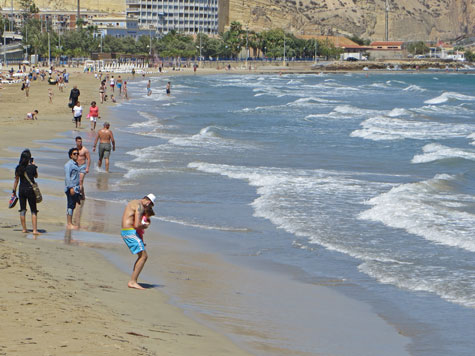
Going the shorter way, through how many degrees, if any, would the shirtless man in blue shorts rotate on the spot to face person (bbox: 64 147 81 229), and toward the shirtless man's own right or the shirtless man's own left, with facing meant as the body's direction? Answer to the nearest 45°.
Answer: approximately 90° to the shirtless man's own left

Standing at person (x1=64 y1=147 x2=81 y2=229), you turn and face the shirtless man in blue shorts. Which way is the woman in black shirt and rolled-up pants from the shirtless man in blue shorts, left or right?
right

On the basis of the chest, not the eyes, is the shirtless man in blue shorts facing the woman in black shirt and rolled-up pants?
no

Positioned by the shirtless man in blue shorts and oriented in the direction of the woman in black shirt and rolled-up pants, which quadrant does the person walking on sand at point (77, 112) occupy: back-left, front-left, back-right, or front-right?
front-right

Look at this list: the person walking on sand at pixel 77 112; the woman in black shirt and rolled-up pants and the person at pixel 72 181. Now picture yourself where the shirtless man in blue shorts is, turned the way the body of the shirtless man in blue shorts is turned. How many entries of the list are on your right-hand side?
0

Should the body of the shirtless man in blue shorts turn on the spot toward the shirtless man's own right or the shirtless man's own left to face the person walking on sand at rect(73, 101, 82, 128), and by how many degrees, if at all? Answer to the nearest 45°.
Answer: approximately 90° to the shirtless man's own left

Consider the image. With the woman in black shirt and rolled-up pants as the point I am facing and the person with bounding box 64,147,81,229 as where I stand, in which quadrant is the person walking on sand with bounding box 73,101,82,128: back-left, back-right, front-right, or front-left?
back-right

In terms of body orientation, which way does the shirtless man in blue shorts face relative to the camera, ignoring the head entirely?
to the viewer's right
